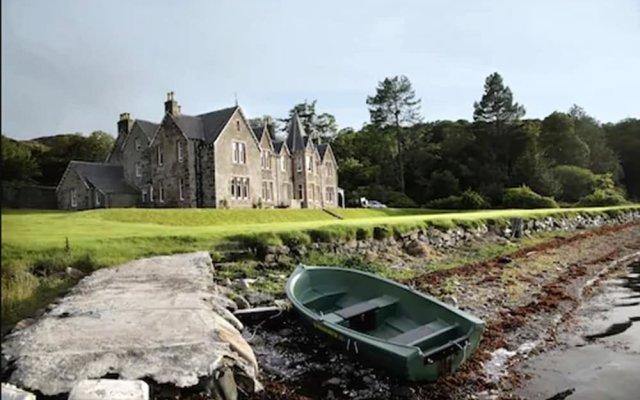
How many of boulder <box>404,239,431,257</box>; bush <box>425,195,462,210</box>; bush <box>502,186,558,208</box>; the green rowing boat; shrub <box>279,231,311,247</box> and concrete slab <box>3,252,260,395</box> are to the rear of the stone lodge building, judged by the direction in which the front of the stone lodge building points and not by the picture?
0

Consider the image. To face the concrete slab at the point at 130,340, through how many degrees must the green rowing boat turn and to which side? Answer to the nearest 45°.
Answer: approximately 90° to its left

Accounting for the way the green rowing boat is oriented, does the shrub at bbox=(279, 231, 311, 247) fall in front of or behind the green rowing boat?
in front

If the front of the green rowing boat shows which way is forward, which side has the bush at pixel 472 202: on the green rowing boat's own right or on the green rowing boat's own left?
on the green rowing boat's own right

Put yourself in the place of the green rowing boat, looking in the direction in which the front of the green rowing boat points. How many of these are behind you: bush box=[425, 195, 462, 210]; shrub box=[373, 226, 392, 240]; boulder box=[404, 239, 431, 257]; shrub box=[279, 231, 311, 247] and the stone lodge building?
0

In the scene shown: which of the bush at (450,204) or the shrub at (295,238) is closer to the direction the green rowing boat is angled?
the shrub

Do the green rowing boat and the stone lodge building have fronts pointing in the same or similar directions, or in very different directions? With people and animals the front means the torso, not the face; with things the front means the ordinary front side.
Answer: very different directions

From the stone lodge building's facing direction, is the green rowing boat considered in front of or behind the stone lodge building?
in front

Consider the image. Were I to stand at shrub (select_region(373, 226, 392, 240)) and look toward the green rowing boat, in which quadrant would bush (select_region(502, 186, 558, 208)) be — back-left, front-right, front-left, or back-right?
back-left

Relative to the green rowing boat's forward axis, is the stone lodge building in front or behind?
in front

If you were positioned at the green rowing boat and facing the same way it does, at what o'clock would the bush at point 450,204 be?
The bush is roughly at 2 o'clock from the green rowing boat.

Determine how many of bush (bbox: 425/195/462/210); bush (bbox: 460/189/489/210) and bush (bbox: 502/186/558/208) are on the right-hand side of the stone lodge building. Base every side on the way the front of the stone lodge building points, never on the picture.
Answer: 0

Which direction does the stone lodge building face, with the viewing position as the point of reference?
facing the viewer and to the right of the viewer

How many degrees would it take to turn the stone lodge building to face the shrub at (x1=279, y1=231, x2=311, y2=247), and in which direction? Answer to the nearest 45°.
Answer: approximately 45° to its right

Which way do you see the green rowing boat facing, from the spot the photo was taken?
facing away from the viewer and to the left of the viewer
